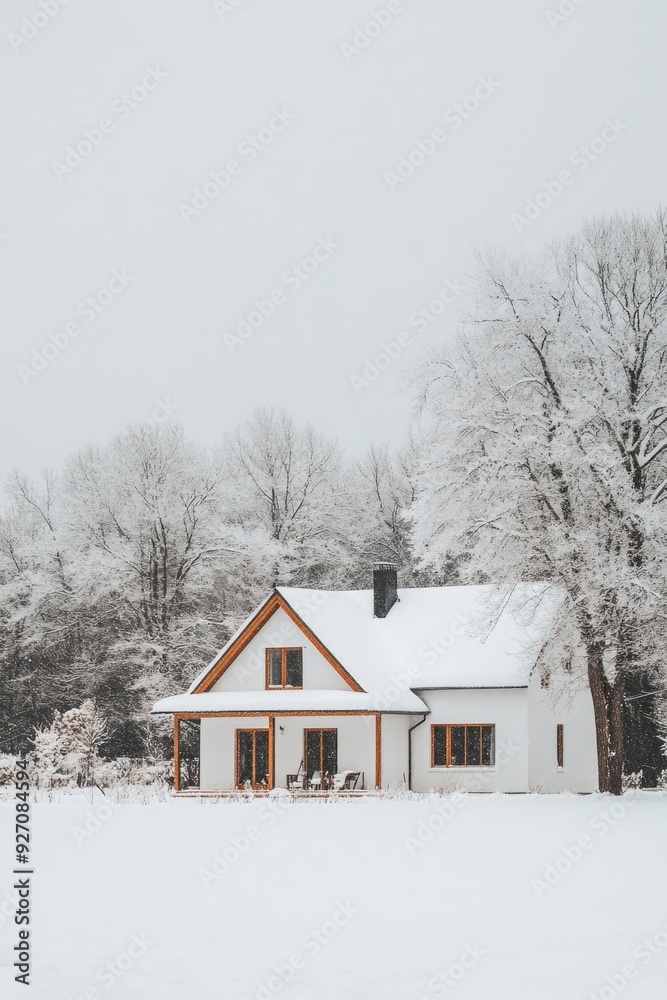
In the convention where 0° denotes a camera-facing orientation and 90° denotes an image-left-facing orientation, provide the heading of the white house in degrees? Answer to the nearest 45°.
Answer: approximately 0°

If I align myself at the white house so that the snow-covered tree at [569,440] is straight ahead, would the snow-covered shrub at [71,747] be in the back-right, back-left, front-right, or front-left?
back-right

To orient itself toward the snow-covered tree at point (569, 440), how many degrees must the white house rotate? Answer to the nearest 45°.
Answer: approximately 45° to its left

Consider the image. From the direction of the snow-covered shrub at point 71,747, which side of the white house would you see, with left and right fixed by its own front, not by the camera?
right
